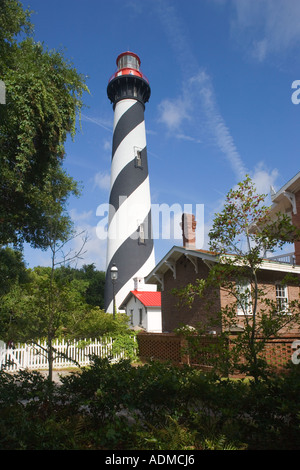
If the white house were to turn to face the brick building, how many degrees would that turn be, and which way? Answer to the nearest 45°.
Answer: approximately 45° to its left

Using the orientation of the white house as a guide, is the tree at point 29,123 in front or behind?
in front

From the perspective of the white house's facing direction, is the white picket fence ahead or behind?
ahead

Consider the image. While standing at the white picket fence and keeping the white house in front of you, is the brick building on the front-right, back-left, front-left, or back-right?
front-right

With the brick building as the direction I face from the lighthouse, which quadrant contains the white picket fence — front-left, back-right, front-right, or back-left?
front-right

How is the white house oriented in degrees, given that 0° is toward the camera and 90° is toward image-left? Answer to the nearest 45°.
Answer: approximately 45°
